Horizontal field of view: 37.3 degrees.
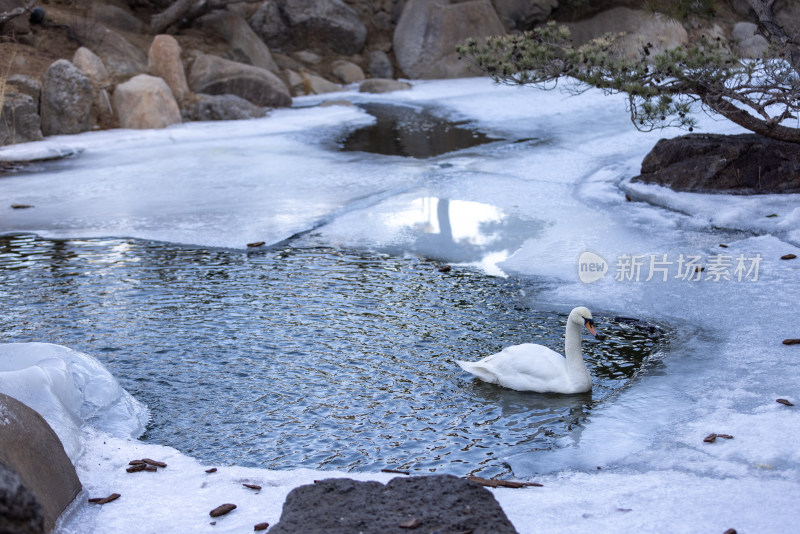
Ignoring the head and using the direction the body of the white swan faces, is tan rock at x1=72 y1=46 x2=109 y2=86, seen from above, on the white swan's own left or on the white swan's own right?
on the white swan's own left

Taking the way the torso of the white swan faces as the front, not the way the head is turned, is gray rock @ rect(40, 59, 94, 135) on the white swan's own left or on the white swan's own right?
on the white swan's own left

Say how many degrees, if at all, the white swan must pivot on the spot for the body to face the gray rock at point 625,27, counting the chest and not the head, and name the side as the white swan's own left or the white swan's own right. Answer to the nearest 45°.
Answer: approximately 90° to the white swan's own left

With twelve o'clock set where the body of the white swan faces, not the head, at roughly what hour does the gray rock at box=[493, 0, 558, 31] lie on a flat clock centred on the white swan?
The gray rock is roughly at 9 o'clock from the white swan.

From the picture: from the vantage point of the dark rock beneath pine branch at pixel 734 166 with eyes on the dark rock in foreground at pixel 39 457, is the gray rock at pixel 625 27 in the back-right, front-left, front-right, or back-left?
back-right

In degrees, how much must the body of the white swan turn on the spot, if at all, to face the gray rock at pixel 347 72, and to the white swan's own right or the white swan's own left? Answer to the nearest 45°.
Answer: approximately 90° to the white swan's own left

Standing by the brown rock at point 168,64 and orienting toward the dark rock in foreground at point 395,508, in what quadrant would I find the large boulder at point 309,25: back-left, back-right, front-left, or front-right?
back-left

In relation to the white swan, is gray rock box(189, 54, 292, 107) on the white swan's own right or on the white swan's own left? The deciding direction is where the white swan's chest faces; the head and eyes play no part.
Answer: on the white swan's own left

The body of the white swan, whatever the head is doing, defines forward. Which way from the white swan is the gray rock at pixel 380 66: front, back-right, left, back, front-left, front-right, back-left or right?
left

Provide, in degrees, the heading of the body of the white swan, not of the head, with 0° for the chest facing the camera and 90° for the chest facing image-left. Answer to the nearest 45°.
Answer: approximately 270°

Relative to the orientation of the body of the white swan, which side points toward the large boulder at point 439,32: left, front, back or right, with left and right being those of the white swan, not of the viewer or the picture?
left

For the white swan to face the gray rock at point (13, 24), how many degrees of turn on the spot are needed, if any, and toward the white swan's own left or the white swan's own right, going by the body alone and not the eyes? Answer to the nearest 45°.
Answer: approximately 135° to the white swan's own left

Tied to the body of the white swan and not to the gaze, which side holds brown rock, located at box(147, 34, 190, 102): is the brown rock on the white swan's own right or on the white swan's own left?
on the white swan's own left

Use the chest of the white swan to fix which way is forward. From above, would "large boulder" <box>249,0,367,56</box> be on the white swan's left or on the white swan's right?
on the white swan's left

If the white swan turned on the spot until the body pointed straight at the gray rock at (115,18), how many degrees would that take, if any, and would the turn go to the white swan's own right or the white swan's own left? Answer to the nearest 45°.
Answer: approximately 135° to the white swan's own left
